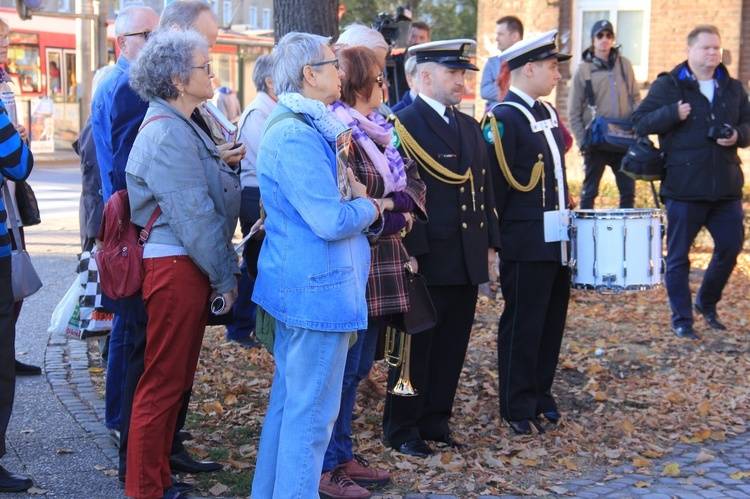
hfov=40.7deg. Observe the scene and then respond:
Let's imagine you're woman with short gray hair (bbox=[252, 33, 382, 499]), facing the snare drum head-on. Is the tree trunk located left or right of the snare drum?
left

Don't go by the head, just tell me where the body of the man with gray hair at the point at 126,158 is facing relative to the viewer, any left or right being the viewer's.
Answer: facing to the right of the viewer

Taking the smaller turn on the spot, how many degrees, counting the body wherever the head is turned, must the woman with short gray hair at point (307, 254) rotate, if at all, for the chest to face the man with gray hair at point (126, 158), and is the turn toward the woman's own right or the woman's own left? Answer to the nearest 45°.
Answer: approximately 135° to the woman's own left

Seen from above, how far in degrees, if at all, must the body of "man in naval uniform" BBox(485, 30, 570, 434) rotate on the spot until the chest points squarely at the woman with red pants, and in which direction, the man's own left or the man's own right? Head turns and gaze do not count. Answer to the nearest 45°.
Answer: approximately 90° to the man's own right
